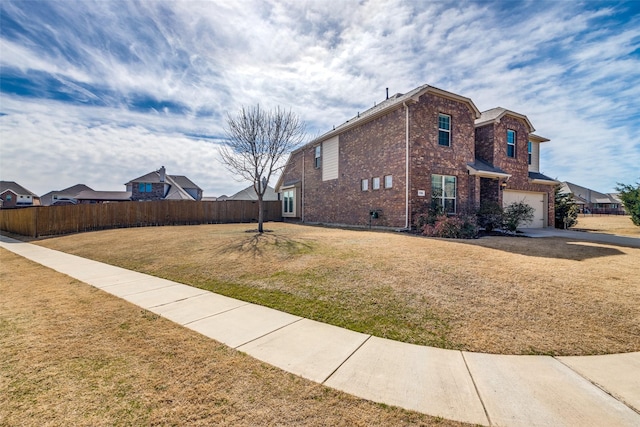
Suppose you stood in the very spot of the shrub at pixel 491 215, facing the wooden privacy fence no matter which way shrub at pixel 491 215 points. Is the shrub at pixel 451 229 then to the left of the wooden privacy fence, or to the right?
left

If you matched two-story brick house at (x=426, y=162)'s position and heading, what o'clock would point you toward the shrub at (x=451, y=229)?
The shrub is roughly at 1 o'clock from the two-story brick house.

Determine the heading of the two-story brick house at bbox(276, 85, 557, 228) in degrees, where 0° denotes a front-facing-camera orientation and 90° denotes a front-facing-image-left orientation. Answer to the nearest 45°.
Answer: approximately 315°

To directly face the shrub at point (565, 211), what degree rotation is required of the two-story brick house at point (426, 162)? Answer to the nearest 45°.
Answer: approximately 90° to its left

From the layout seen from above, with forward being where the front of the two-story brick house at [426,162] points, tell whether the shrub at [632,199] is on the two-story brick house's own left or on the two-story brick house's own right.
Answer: on the two-story brick house's own left

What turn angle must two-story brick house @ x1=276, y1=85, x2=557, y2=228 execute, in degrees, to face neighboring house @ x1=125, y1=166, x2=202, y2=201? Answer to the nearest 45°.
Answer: approximately 135° to its right

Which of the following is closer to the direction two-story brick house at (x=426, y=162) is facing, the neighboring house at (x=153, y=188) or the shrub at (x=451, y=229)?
the shrub

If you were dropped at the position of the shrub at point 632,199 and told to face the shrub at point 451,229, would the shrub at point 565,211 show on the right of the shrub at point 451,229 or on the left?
right

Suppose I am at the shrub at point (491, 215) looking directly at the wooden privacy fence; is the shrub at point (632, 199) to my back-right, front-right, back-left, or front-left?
back-right

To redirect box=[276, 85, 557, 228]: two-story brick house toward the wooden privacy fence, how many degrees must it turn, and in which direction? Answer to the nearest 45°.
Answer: approximately 135° to its right
